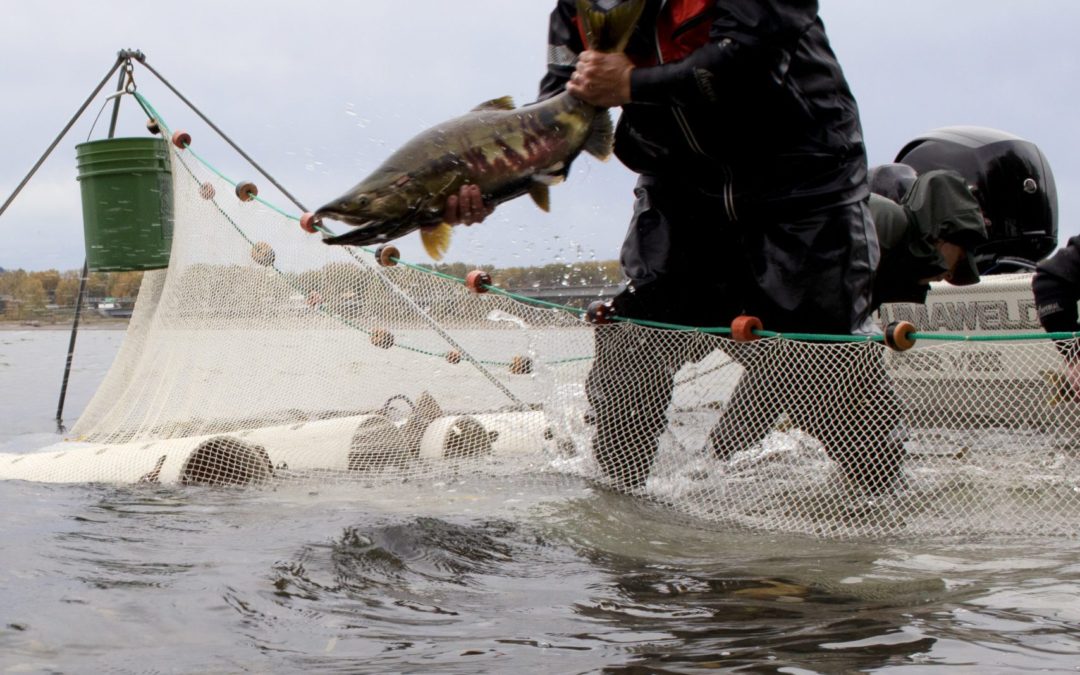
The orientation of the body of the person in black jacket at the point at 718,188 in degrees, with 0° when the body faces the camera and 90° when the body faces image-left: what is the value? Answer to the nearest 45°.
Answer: approximately 45°

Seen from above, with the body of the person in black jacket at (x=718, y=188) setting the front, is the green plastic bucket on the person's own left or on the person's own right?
on the person's own right

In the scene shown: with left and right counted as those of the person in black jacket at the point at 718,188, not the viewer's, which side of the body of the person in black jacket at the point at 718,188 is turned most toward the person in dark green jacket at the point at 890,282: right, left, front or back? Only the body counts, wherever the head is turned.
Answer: back

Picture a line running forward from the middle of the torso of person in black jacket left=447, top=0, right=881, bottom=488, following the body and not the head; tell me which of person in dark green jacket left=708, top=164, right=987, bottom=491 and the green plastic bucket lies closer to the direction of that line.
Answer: the green plastic bucket
